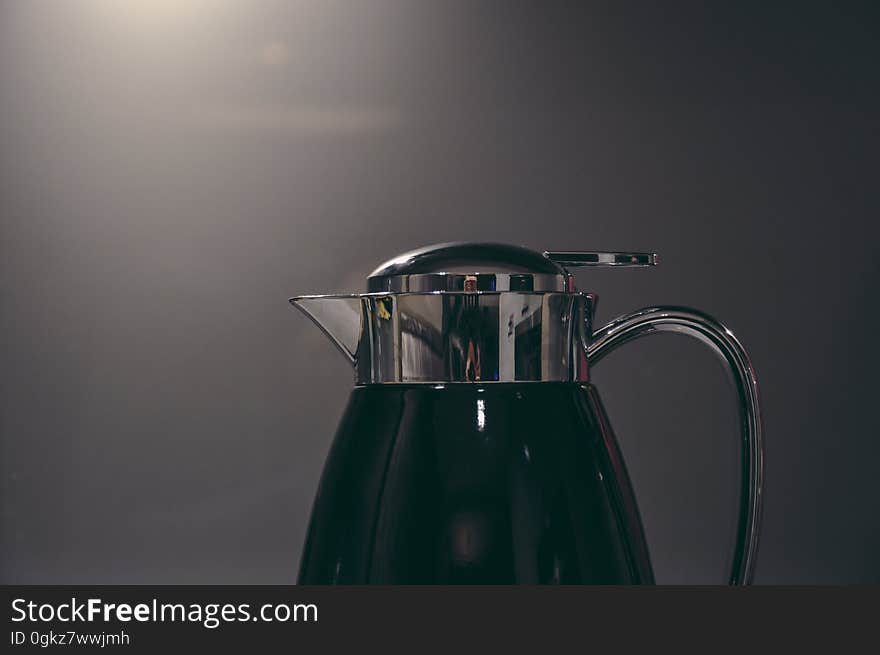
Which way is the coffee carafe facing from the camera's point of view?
to the viewer's left
